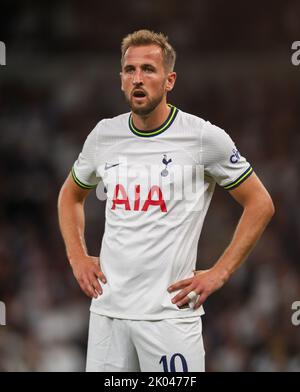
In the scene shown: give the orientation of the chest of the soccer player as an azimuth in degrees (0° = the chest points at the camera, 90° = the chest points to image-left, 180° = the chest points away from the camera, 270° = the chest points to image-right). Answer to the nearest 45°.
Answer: approximately 45°
